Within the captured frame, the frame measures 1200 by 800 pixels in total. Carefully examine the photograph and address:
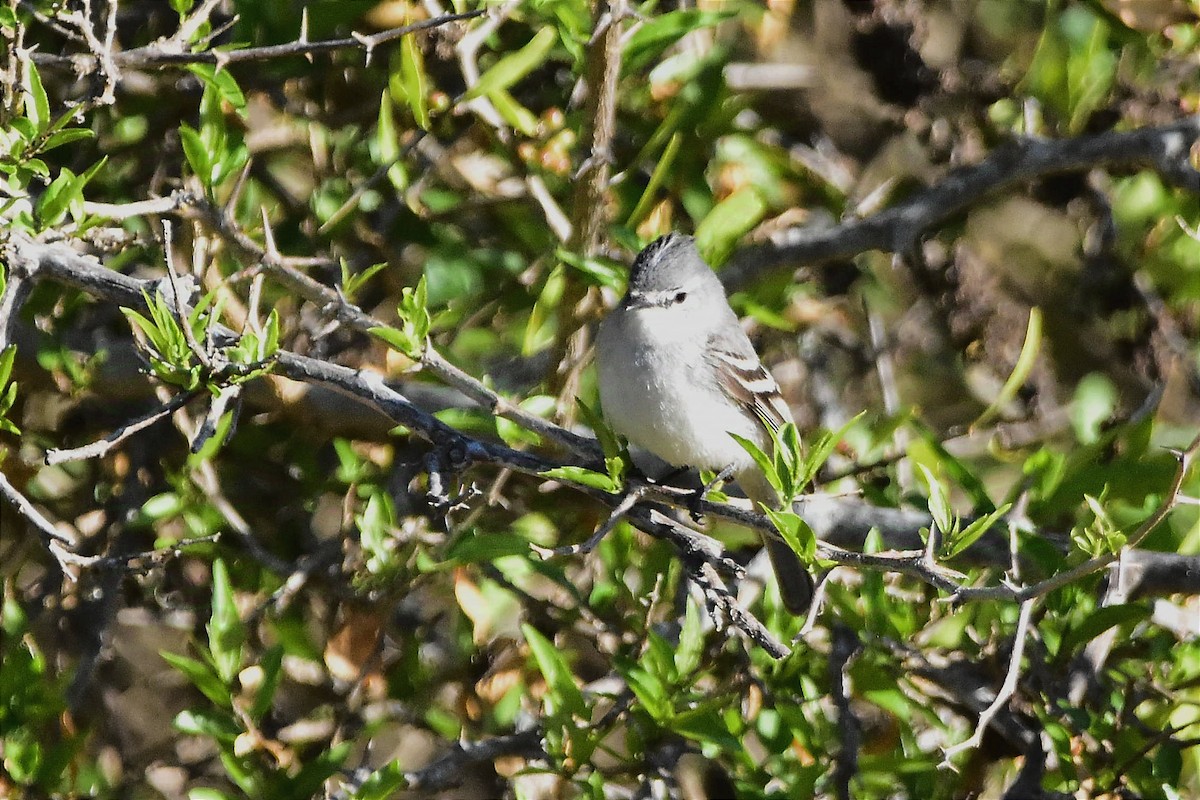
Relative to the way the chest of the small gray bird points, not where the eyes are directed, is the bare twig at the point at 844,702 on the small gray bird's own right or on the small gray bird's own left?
on the small gray bird's own left

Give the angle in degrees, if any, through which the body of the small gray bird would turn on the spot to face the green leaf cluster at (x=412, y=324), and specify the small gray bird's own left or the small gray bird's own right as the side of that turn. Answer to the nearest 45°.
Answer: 0° — it already faces it

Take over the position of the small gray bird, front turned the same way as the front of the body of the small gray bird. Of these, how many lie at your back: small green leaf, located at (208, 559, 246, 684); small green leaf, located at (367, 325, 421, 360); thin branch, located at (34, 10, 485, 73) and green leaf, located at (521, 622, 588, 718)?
0

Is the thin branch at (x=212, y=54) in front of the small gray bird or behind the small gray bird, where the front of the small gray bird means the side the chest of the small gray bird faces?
in front

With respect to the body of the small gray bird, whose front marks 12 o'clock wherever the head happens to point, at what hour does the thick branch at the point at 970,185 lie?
The thick branch is roughly at 6 o'clock from the small gray bird.

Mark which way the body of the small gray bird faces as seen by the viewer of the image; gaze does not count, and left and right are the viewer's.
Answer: facing the viewer and to the left of the viewer

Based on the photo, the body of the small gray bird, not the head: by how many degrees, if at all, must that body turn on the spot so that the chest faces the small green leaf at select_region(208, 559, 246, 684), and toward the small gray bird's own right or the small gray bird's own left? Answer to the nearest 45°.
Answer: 0° — it already faces it

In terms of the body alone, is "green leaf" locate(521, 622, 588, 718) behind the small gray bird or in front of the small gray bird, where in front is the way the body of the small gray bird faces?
in front

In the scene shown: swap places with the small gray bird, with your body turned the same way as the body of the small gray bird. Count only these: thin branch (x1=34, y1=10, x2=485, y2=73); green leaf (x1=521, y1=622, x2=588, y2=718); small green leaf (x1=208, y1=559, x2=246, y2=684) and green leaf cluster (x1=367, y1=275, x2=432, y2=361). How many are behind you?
0

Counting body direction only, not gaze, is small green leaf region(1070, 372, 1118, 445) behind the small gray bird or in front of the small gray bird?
behind

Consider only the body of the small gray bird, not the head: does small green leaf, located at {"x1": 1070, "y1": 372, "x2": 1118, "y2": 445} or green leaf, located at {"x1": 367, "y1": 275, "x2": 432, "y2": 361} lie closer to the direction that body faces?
the green leaf

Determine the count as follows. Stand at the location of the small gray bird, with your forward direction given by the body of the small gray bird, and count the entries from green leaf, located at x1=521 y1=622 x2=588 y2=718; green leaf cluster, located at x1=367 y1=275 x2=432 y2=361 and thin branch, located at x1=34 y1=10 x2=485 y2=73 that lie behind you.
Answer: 0
